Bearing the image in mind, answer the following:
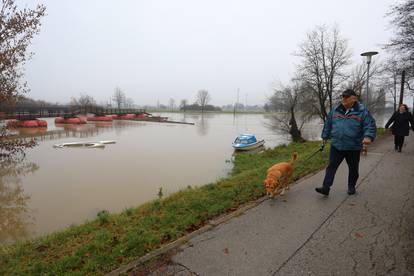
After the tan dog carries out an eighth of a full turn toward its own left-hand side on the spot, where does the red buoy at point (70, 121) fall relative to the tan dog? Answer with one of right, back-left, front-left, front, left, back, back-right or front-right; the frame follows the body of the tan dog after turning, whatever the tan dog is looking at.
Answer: back-right

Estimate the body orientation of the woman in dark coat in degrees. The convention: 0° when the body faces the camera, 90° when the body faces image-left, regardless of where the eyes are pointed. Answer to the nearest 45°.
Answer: approximately 0°

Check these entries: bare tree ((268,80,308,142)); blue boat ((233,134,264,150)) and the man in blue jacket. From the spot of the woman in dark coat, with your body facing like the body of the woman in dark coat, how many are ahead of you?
1

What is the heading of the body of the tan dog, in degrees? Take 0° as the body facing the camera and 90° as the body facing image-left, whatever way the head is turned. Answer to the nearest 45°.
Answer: approximately 45°

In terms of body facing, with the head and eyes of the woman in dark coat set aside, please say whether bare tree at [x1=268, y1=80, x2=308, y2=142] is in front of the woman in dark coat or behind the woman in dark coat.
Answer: behind

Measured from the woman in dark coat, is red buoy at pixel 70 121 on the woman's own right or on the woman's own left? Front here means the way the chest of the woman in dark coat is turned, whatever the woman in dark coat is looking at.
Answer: on the woman's own right

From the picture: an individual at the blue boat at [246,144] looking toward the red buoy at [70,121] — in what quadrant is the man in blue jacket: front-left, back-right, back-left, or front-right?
back-left

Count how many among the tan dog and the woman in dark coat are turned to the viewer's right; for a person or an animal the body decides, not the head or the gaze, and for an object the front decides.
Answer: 0

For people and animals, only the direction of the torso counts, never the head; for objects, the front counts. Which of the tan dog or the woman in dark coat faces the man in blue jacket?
the woman in dark coat

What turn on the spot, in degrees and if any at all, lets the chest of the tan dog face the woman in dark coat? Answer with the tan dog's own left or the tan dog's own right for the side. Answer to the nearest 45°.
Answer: approximately 180°

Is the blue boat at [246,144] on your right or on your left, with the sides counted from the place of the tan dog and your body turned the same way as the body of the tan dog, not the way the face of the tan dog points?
on your right
